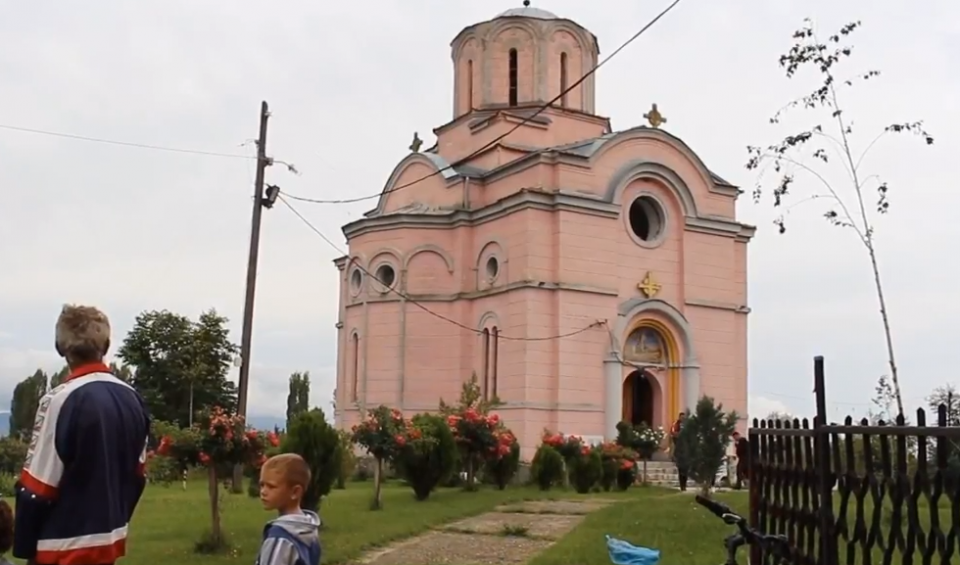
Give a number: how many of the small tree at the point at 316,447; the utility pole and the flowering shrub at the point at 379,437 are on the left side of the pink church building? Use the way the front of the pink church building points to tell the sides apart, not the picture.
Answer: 0

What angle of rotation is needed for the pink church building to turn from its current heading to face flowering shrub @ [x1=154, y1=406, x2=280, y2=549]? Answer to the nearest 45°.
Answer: approximately 45° to its right

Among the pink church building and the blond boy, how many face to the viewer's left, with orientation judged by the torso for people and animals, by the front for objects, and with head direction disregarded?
1

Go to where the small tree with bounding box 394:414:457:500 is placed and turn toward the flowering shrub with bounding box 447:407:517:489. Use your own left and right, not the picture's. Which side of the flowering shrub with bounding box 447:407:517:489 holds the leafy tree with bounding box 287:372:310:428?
left

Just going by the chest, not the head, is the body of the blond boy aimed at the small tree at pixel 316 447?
no

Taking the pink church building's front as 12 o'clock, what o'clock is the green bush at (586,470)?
The green bush is roughly at 1 o'clock from the pink church building.

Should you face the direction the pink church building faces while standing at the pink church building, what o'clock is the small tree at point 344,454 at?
The small tree is roughly at 2 o'clock from the pink church building.

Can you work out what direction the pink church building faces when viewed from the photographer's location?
facing the viewer and to the right of the viewer

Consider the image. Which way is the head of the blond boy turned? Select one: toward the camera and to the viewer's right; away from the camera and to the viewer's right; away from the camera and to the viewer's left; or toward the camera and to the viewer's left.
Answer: toward the camera and to the viewer's left

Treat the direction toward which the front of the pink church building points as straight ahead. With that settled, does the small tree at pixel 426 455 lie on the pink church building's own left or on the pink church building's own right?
on the pink church building's own right

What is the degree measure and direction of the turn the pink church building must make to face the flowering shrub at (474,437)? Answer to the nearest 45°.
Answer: approximately 45° to its right

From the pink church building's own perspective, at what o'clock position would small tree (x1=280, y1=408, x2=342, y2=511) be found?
The small tree is roughly at 2 o'clock from the pink church building.

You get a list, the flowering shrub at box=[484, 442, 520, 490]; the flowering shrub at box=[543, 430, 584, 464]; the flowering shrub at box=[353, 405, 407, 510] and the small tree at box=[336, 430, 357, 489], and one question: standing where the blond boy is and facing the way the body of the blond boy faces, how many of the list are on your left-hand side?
0

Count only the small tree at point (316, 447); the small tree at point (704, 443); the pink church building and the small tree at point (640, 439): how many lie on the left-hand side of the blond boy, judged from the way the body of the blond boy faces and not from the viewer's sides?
0

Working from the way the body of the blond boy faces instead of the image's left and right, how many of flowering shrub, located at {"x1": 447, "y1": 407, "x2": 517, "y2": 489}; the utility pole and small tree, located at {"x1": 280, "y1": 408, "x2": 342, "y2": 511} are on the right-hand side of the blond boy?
3
